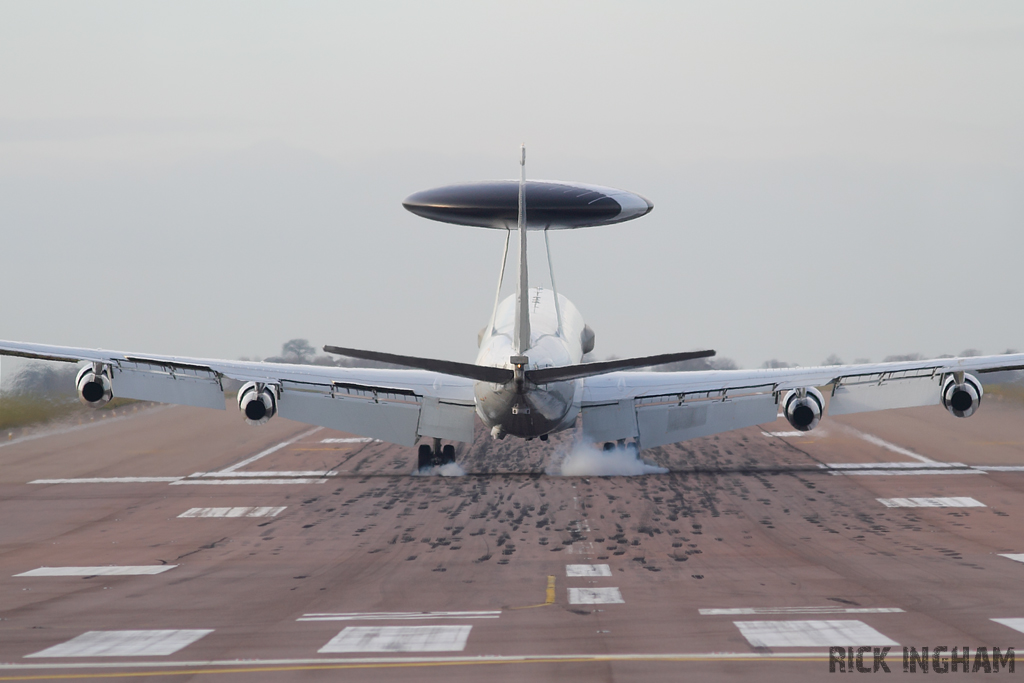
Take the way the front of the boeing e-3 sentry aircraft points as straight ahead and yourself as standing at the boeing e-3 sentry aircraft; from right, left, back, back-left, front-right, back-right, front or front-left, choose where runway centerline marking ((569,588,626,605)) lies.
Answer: back

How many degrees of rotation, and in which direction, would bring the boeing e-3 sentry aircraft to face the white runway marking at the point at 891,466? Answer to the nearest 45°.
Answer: approximately 90° to its right

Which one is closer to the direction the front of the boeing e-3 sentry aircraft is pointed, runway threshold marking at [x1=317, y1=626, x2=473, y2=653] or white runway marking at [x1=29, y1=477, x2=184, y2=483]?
the white runway marking

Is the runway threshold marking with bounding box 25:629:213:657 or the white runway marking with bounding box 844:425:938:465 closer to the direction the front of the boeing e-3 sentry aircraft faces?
the white runway marking

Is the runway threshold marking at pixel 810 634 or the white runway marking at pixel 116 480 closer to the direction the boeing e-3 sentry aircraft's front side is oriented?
the white runway marking

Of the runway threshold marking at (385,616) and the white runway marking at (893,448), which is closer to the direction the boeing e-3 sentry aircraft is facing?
the white runway marking

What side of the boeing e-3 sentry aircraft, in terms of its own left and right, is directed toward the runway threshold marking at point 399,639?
back

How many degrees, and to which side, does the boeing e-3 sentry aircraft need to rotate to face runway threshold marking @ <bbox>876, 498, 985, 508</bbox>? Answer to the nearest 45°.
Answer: approximately 180°

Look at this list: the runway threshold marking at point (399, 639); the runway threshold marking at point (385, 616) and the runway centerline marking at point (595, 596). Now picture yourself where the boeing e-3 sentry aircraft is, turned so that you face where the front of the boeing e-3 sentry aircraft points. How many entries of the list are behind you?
3

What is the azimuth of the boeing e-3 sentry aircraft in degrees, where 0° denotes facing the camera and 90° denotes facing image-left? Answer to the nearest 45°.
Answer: approximately 180°

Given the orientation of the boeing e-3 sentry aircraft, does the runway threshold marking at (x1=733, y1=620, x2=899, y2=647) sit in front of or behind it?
behind

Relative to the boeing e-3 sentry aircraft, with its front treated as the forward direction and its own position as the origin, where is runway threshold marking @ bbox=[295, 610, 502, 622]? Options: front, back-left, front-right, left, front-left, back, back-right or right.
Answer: back

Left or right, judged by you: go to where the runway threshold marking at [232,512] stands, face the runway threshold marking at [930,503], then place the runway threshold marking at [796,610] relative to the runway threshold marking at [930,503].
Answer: right

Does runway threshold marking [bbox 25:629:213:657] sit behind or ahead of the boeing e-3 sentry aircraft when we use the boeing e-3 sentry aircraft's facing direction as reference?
behind

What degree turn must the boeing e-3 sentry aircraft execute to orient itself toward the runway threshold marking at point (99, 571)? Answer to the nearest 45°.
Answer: approximately 135° to its left
